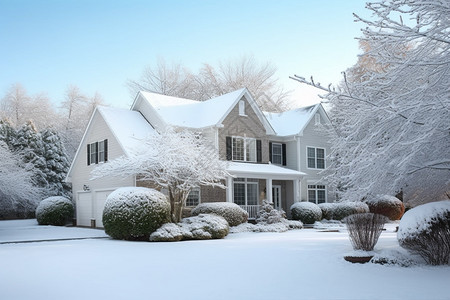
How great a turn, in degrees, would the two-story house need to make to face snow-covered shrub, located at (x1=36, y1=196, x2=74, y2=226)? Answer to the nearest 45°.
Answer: approximately 135° to its right

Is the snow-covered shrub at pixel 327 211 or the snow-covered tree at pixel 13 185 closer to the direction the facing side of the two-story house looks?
the snow-covered shrub

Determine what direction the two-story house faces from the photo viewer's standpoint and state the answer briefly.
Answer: facing the viewer and to the right of the viewer

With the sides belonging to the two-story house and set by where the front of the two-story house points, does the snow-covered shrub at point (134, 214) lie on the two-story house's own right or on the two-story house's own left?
on the two-story house's own right

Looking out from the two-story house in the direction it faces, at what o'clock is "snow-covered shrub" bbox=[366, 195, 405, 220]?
The snow-covered shrub is roughly at 10 o'clock from the two-story house.

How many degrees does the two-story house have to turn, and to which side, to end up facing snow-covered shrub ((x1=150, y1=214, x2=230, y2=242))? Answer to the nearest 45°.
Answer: approximately 45° to its right

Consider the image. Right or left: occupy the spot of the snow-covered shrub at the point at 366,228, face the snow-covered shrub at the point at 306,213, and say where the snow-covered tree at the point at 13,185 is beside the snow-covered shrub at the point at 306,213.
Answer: left

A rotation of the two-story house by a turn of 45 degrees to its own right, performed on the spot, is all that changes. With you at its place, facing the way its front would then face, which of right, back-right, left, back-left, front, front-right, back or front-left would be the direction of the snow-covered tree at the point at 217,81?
back

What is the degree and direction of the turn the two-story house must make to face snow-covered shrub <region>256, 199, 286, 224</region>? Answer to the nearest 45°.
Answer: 0° — it already faces it
